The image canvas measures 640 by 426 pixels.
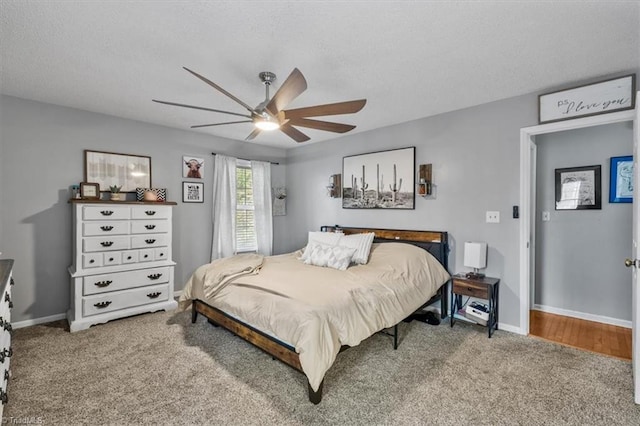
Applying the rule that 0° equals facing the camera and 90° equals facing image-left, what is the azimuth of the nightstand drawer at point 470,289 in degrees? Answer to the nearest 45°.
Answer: approximately 45°

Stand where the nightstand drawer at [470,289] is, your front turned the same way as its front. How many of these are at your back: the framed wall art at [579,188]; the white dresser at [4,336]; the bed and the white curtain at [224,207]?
1

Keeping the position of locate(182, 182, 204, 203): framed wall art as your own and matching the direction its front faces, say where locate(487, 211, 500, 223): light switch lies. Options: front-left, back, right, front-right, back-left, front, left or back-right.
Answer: front-left

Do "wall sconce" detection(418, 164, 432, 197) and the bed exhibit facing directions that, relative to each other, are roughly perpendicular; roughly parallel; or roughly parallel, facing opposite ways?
roughly parallel

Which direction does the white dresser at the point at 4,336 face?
to the viewer's right

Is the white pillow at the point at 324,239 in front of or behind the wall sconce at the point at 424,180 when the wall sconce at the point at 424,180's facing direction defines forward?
in front

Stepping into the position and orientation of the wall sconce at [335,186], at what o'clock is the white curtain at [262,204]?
The white curtain is roughly at 2 o'clock from the wall sconce.

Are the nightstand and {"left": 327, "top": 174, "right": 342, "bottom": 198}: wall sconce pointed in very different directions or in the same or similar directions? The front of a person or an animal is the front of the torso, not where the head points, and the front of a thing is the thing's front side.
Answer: same or similar directions

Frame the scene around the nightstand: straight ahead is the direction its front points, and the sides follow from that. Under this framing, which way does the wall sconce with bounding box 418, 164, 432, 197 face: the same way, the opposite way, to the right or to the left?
the same way

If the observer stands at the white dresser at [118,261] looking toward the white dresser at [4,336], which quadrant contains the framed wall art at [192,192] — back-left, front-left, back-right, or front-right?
back-left

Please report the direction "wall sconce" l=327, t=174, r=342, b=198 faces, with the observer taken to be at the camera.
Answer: facing the viewer and to the left of the viewer

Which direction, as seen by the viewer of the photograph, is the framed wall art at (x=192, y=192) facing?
facing the viewer

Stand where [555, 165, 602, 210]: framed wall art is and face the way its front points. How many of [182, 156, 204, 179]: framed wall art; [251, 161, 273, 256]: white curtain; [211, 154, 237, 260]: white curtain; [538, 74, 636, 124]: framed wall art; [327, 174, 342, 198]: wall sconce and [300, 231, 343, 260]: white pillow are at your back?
0

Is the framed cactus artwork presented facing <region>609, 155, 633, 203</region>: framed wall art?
no

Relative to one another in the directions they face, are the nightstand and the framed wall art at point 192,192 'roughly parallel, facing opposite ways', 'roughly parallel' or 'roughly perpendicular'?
roughly perpendicular

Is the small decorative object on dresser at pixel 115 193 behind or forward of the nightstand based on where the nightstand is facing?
forward

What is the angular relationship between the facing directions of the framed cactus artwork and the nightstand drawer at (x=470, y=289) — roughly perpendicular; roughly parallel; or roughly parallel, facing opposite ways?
roughly parallel

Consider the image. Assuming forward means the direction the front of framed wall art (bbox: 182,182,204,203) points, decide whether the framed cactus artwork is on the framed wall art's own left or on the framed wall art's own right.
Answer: on the framed wall art's own left

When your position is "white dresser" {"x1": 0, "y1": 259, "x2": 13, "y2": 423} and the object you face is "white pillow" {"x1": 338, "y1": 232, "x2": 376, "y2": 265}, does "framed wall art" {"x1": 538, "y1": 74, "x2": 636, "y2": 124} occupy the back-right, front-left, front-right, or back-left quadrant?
front-right
